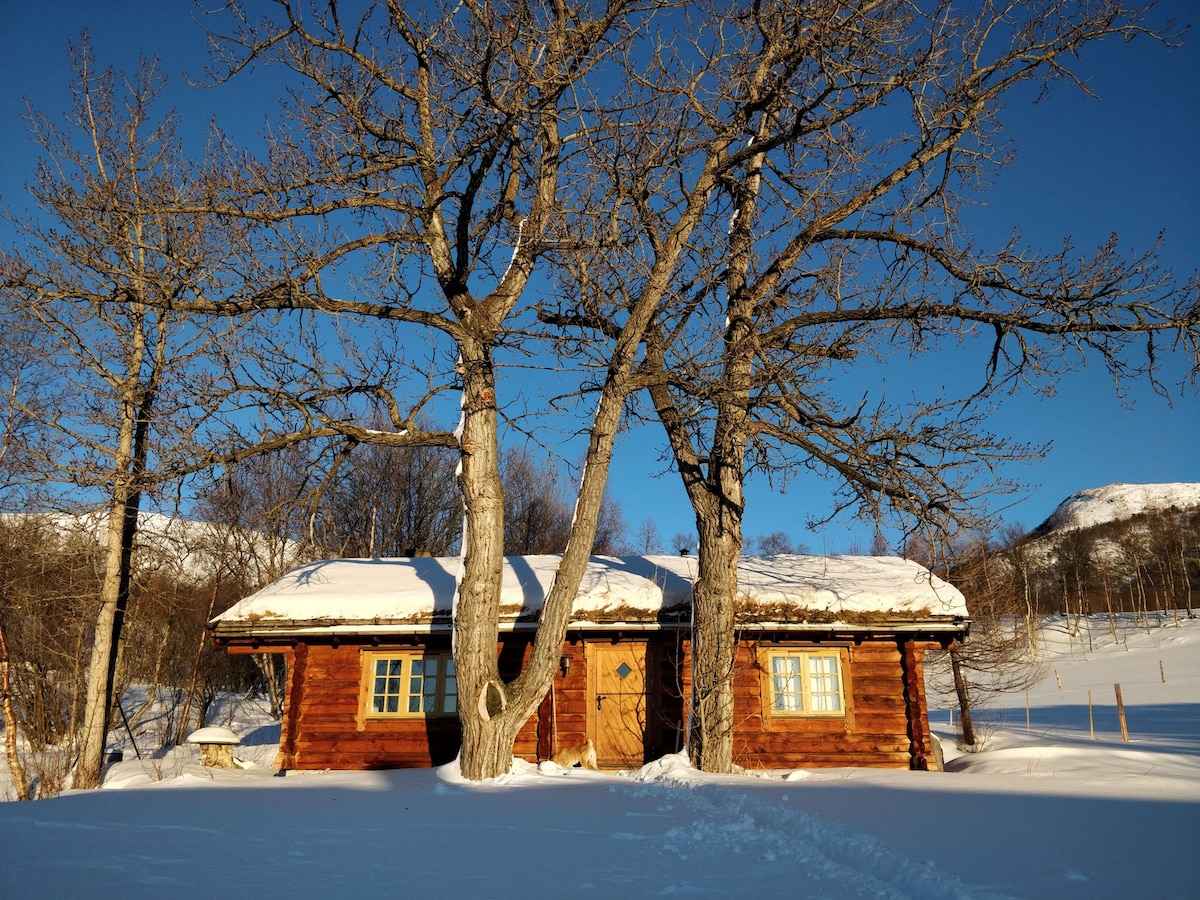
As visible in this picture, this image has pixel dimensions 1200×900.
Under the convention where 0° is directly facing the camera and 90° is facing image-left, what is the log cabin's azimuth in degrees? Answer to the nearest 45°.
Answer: approximately 0°

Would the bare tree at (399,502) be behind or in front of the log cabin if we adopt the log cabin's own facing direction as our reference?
behind

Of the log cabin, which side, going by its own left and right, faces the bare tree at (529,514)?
back

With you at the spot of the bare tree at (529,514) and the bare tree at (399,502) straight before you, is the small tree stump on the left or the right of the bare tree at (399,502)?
left

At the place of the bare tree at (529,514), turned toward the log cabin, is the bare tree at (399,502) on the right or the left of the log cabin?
right

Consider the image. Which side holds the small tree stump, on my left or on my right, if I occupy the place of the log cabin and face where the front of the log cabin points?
on my right
